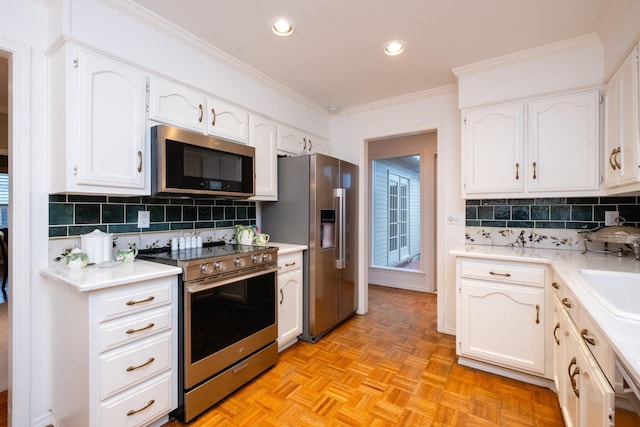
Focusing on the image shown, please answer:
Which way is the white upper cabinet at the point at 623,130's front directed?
to the viewer's left

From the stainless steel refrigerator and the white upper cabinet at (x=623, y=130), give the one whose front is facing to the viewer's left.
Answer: the white upper cabinet

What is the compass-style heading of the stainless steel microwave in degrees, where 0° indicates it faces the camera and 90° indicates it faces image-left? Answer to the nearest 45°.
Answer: approximately 315°

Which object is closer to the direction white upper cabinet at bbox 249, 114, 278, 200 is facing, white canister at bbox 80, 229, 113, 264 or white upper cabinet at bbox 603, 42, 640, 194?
the white upper cabinet

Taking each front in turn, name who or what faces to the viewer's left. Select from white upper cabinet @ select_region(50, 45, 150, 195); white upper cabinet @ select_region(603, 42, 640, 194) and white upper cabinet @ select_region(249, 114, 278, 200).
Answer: white upper cabinet @ select_region(603, 42, 640, 194)

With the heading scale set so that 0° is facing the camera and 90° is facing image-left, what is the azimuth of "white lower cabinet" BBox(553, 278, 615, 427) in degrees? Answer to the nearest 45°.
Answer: approximately 90°

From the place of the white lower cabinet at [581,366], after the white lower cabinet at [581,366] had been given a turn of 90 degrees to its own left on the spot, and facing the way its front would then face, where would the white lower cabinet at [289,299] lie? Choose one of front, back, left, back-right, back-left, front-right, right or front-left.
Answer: right

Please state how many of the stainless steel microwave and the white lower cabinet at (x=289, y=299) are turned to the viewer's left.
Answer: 0

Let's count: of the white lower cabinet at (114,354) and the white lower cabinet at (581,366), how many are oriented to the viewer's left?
1
